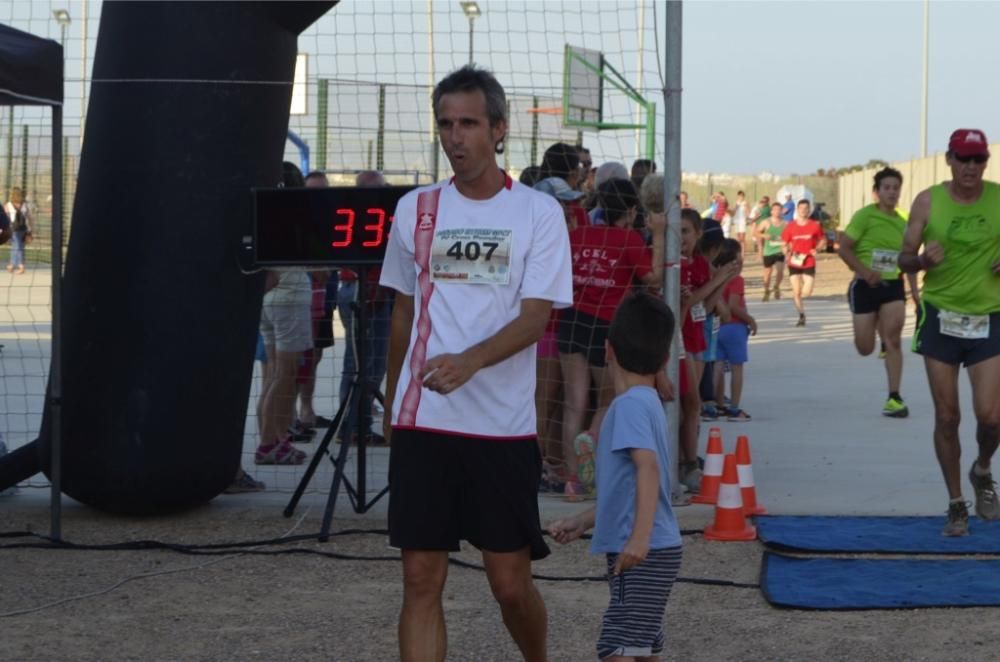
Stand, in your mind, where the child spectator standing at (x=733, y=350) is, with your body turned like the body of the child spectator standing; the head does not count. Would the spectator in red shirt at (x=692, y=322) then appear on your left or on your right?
on your right

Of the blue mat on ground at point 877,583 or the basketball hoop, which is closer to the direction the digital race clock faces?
the blue mat on ground

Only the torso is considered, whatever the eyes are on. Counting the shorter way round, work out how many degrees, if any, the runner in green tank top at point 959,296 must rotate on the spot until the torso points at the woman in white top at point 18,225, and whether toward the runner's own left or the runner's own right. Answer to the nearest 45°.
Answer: approximately 135° to the runner's own right

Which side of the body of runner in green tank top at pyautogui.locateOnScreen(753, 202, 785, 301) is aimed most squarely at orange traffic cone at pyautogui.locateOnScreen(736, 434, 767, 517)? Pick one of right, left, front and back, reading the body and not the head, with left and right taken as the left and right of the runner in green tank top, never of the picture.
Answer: front

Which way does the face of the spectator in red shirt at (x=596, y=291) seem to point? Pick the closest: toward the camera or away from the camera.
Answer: away from the camera

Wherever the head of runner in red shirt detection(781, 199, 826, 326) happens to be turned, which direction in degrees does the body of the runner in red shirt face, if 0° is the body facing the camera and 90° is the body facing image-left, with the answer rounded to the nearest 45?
approximately 0°

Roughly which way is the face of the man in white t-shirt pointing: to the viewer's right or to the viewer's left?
to the viewer's left

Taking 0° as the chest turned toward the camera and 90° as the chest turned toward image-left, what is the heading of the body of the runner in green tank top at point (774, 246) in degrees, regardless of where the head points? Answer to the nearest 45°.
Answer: approximately 0°
